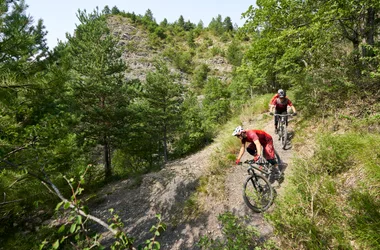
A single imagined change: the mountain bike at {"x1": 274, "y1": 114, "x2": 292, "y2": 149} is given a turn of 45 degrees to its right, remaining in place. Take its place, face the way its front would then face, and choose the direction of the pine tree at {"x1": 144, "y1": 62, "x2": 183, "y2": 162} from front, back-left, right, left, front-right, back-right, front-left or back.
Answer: right

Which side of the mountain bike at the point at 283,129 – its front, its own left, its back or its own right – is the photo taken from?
front

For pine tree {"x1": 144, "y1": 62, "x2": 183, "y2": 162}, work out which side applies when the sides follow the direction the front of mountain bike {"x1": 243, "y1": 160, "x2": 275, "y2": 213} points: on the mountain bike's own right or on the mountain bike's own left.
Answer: on the mountain bike's own right

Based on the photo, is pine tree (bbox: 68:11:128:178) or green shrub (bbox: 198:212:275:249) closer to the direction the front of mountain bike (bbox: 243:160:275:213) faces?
the green shrub

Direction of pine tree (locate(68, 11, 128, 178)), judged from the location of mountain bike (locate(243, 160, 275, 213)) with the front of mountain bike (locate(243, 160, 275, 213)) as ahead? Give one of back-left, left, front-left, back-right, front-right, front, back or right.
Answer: right

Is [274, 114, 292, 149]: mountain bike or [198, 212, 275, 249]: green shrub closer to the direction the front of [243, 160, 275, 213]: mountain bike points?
the green shrub

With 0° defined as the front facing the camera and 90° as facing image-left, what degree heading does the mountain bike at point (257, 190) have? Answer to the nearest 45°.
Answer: approximately 45°

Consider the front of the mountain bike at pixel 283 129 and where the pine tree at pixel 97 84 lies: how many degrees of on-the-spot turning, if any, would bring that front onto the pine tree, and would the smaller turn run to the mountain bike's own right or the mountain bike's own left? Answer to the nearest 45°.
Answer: approximately 90° to the mountain bike's own right

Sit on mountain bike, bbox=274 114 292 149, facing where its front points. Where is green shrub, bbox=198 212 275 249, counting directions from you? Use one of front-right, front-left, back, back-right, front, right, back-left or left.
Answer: front

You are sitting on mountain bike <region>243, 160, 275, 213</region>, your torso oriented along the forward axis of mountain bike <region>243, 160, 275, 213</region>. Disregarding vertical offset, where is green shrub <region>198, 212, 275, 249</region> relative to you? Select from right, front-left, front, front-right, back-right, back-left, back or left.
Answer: front-left

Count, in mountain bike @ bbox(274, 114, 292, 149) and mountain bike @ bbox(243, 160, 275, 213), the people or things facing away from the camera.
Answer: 0
